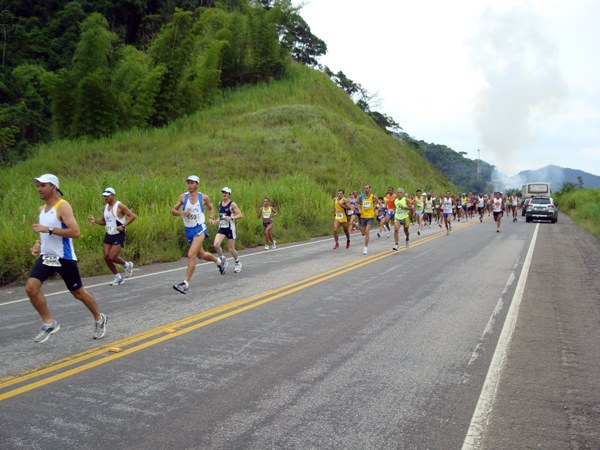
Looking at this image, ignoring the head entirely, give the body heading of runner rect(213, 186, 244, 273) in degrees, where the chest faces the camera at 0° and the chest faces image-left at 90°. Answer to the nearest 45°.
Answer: approximately 45°

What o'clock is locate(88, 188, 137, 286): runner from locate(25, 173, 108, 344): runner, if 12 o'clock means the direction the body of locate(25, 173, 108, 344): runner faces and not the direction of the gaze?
locate(88, 188, 137, 286): runner is roughly at 5 o'clock from locate(25, 173, 108, 344): runner.

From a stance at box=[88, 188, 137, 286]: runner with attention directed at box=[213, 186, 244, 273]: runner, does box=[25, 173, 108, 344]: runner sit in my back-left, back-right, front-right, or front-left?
back-right

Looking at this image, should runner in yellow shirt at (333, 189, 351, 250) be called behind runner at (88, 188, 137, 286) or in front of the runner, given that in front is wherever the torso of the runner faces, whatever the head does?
behind

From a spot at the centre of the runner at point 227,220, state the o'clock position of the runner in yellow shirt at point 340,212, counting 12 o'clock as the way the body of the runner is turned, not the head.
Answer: The runner in yellow shirt is roughly at 6 o'clock from the runner.

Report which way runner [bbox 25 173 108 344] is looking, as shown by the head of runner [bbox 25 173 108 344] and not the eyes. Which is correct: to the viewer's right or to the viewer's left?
to the viewer's left

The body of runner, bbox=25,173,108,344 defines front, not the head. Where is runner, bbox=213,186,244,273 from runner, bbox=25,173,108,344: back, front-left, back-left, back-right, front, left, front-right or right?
back

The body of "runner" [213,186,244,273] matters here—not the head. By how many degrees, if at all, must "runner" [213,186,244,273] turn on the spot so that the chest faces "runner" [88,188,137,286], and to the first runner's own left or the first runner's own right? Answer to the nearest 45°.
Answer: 0° — they already face them

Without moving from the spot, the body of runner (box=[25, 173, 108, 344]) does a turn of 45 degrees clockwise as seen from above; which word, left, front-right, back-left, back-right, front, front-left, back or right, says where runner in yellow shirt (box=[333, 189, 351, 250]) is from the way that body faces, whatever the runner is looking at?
back-right
